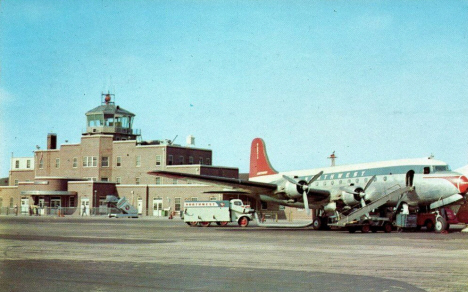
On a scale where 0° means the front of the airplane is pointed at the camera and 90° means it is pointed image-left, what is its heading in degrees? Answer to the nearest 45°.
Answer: approximately 315°

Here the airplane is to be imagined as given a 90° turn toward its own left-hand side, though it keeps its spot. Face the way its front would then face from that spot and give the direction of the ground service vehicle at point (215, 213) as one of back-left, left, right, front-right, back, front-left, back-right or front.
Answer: left
